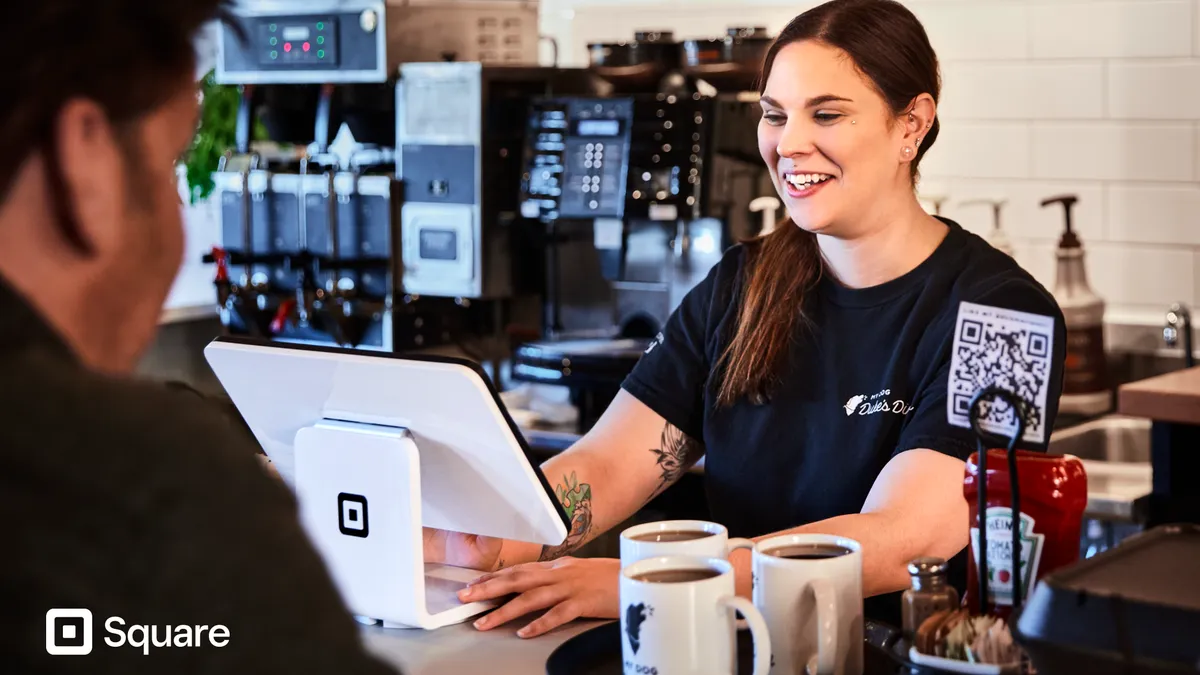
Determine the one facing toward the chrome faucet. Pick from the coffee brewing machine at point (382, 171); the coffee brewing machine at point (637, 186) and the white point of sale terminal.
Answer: the white point of sale terminal

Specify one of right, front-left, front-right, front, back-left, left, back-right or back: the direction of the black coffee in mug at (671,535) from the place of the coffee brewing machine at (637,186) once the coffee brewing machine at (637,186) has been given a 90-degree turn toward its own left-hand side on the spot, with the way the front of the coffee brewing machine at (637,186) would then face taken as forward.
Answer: front-right

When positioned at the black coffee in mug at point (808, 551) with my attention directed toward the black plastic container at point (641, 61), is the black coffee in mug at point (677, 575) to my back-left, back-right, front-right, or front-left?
back-left

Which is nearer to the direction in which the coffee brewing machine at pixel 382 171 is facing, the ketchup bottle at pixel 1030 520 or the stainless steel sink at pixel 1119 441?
the ketchup bottle

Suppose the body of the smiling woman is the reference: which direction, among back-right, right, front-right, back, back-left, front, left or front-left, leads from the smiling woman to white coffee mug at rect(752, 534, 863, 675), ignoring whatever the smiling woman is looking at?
front-left

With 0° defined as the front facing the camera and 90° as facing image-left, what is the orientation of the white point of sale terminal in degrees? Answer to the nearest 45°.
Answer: approximately 225°

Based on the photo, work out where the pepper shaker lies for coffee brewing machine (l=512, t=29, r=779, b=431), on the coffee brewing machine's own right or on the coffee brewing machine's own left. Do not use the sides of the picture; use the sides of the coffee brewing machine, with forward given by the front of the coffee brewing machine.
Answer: on the coffee brewing machine's own left

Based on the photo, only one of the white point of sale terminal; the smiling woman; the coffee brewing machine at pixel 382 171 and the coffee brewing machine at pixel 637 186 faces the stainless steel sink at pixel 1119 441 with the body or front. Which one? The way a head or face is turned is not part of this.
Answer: the white point of sale terminal

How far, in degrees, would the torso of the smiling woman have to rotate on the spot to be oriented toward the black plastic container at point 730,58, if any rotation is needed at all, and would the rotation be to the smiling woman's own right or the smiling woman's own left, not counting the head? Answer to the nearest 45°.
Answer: approximately 135° to the smiling woman's own right

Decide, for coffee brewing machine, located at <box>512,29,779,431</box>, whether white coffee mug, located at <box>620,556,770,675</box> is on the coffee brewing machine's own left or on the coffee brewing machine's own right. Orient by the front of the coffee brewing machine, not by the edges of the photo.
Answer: on the coffee brewing machine's own left

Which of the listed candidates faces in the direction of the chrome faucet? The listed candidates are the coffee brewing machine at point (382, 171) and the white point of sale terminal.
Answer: the white point of sale terminal

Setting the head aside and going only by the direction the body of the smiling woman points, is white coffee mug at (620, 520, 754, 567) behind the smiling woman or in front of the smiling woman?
in front

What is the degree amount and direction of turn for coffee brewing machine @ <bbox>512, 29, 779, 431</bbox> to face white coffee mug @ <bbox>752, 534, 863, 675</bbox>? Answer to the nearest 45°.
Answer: approximately 45° to its left

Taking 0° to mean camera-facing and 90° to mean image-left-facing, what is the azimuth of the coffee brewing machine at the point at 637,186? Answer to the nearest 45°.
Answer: approximately 45°

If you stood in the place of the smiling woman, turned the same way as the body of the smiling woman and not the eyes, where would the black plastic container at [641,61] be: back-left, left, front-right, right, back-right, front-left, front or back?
back-right

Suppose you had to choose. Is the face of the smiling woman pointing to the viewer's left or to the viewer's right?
to the viewer's left

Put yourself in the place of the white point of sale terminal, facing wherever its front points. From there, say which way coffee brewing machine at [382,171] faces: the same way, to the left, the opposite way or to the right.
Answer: the opposite way
